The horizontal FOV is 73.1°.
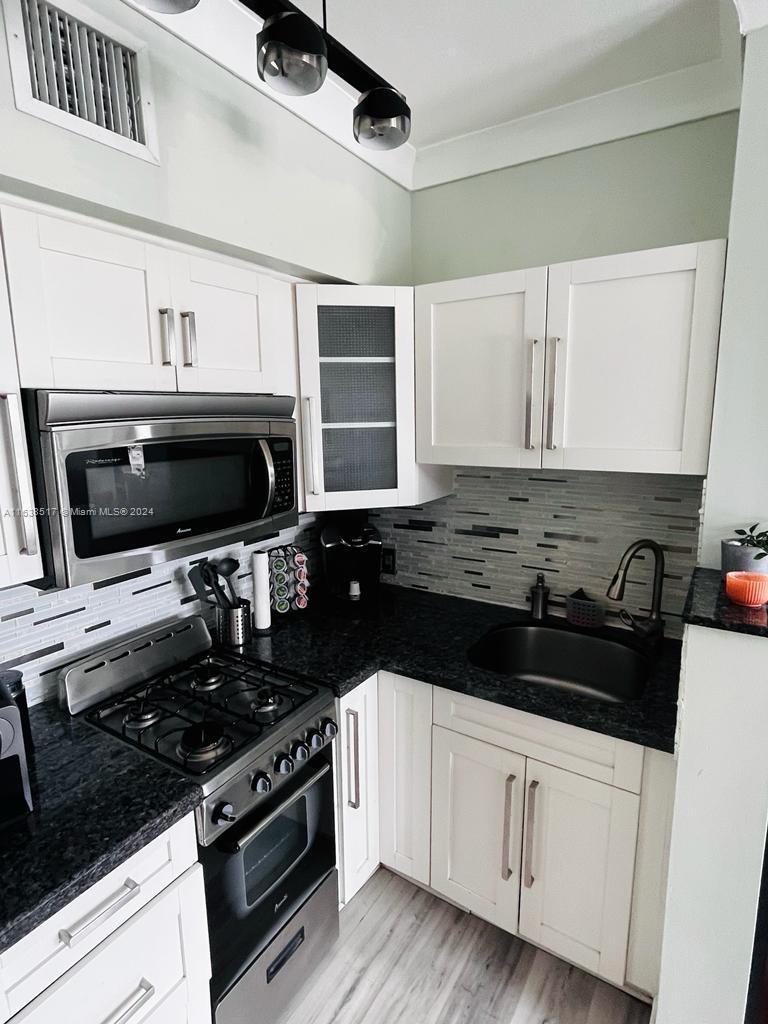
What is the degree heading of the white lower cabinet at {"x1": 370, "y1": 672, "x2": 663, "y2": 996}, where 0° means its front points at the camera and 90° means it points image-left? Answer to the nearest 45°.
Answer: approximately 45°

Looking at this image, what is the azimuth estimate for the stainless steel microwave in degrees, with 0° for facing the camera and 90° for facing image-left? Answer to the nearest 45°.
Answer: approximately 315°

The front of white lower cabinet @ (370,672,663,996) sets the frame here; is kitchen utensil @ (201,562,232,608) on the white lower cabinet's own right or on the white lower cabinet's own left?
on the white lower cabinet's own right

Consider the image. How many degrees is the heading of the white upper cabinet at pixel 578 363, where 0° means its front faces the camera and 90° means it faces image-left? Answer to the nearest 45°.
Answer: approximately 45°
